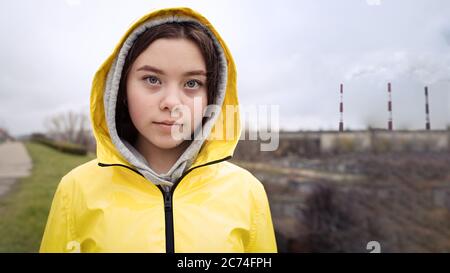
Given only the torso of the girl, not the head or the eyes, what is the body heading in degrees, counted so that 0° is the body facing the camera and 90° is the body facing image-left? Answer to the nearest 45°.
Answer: approximately 0°
